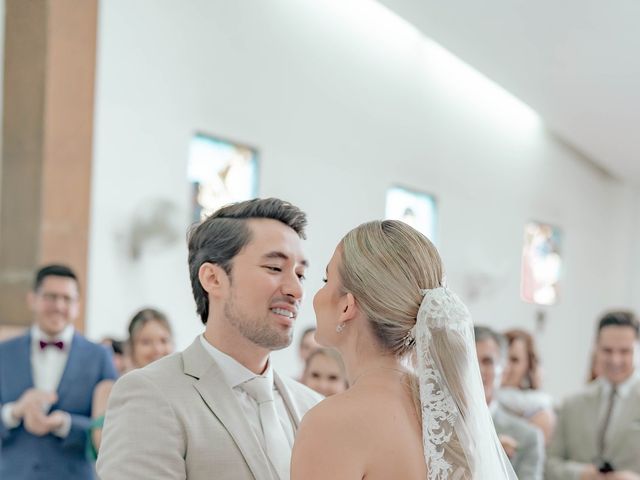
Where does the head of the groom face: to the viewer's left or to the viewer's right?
to the viewer's right

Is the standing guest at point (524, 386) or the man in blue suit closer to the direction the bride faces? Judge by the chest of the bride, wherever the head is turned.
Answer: the man in blue suit

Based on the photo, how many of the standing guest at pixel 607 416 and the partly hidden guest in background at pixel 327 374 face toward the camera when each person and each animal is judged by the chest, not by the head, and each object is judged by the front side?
2

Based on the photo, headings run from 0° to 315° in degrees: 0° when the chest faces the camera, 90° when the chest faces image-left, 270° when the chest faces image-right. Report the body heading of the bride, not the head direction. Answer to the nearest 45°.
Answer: approximately 135°

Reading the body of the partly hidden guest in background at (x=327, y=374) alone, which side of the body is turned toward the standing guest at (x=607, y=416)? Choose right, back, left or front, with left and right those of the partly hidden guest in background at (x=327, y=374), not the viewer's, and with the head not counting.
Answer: left

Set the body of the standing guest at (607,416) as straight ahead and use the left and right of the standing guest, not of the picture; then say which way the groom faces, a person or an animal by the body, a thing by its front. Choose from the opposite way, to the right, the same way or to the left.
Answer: to the left

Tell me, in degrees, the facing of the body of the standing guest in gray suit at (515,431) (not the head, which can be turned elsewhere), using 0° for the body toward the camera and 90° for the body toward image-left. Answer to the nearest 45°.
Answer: approximately 45°

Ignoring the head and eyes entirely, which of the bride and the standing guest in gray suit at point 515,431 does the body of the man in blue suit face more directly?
the bride
